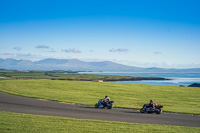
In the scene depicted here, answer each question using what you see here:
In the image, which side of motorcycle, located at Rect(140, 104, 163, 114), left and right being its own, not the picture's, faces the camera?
left

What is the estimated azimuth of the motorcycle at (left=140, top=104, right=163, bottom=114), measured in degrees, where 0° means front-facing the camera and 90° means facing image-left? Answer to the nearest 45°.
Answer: approximately 90°
